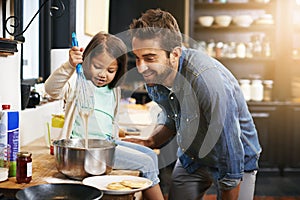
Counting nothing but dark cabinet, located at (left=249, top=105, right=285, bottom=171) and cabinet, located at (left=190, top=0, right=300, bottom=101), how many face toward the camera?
2

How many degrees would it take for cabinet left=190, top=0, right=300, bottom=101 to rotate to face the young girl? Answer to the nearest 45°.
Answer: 0° — it already faces them

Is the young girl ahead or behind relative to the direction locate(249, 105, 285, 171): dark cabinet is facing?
ahead

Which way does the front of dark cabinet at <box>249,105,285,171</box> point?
toward the camera

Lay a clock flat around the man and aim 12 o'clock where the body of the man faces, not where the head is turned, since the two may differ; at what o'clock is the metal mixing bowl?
The metal mixing bowl is roughly at 12 o'clock from the man.

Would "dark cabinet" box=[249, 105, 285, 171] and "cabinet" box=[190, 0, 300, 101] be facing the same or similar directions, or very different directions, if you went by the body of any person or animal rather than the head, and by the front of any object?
same or similar directions

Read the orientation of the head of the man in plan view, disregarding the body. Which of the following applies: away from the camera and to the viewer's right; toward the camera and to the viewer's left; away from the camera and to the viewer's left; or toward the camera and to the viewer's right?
toward the camera and to the viewer's left

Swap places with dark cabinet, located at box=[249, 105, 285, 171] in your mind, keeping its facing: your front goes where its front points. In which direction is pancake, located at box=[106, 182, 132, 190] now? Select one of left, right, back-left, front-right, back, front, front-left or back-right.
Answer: front

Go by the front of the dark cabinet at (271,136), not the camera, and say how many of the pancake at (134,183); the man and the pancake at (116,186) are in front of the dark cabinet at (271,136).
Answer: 3

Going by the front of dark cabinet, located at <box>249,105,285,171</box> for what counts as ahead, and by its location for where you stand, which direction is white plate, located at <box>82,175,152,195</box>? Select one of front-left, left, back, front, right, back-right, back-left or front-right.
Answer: front

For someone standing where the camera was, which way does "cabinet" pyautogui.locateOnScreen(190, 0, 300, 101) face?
facing the viewer

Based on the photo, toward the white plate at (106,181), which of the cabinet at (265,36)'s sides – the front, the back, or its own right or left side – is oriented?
front

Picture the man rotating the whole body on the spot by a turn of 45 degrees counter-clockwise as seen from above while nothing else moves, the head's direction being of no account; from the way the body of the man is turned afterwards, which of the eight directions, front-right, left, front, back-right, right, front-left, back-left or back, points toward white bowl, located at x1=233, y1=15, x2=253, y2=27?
back

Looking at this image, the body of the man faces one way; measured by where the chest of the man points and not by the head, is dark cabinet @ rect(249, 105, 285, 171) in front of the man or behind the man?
behind
